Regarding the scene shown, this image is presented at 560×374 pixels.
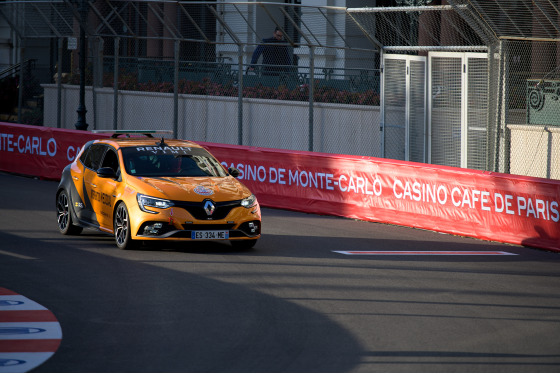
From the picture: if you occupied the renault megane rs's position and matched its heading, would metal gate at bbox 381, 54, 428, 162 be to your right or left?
on your left

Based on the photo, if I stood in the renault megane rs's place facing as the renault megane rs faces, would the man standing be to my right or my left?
on my left

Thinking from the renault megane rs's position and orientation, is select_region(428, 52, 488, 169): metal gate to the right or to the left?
on its left

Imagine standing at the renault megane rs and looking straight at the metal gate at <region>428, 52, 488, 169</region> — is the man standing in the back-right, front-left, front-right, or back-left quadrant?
front-left

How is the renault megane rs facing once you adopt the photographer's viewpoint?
facing the viewer and to the right of the viewer

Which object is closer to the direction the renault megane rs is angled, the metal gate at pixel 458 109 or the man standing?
the metal gate

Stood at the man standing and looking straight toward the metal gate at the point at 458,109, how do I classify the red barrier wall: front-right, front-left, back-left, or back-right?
front-right
